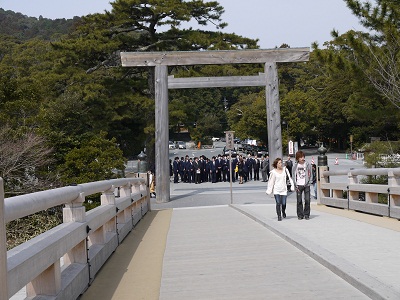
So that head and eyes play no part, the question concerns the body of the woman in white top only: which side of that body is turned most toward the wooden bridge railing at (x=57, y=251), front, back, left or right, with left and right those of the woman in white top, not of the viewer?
front

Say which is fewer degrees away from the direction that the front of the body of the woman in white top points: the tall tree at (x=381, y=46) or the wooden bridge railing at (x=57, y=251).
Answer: the wooden bridge railing

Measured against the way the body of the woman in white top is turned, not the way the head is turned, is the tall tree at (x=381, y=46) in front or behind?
behind

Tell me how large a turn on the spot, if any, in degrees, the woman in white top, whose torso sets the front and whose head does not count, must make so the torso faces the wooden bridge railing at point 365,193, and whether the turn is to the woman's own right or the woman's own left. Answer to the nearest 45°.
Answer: approximately 135° to the woman's own left

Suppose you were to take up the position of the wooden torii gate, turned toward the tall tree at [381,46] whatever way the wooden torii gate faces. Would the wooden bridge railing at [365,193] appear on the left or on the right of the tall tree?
right

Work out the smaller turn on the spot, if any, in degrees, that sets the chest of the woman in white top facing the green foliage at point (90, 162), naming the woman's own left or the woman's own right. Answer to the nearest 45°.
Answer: approximately 135° to the woman's own right

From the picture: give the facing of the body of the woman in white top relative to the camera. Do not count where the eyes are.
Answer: toward the camera
